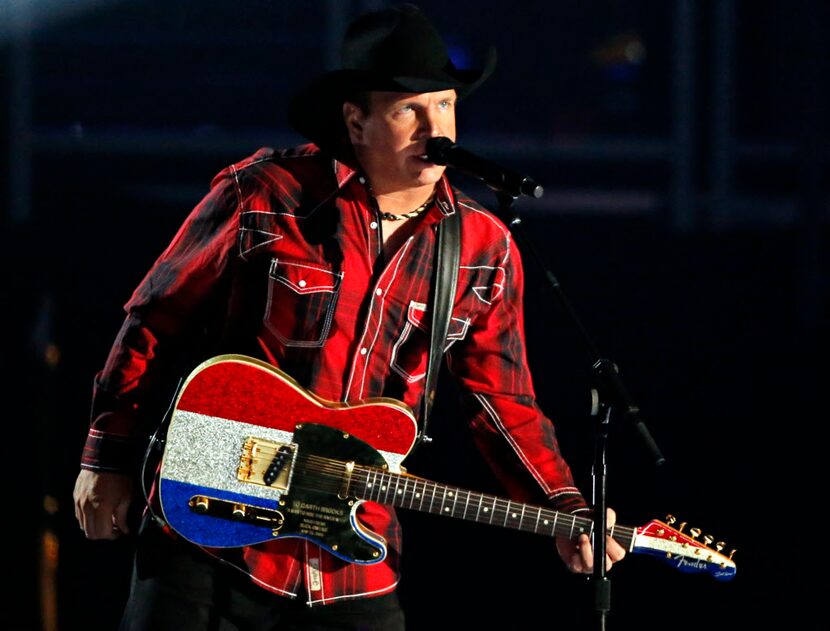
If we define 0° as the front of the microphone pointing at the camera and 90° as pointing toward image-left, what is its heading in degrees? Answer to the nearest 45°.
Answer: approximately 90°
